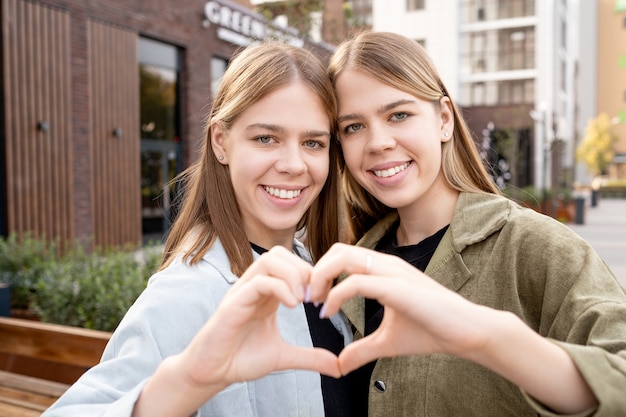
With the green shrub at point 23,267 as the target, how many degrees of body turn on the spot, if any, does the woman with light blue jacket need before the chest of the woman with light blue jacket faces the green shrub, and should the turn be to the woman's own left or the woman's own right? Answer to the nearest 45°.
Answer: approximately 180°

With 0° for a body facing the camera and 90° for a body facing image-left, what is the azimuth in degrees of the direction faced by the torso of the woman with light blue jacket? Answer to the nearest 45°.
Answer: approximately 315°

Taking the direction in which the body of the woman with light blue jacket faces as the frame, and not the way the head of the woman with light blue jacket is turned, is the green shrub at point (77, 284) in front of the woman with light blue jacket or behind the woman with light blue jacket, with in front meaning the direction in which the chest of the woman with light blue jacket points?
behind

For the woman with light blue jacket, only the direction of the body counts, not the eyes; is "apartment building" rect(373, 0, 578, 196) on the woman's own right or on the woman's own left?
on the woman's own left
